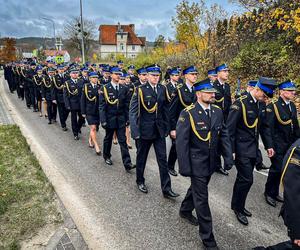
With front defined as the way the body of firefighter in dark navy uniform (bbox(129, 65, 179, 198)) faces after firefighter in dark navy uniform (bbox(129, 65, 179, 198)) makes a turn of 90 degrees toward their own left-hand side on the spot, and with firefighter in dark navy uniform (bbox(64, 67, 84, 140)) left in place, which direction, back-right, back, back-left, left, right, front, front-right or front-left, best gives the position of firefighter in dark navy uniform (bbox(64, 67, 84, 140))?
left

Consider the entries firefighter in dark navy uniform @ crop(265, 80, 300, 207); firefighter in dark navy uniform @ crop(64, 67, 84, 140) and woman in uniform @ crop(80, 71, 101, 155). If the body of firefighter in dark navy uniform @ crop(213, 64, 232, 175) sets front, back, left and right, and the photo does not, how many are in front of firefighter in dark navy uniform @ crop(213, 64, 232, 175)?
1

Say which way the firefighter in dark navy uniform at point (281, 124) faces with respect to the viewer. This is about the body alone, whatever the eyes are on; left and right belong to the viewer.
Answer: facing the viewer and to the right of the viewer

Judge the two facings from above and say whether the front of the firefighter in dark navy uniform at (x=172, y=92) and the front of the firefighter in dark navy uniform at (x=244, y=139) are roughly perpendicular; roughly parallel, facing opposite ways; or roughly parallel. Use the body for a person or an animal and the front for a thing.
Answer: roughly parallel

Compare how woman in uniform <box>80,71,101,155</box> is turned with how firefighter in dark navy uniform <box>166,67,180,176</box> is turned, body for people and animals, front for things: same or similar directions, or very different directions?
same or similar directions

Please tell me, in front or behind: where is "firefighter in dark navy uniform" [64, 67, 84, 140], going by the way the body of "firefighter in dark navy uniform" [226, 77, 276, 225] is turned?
behind

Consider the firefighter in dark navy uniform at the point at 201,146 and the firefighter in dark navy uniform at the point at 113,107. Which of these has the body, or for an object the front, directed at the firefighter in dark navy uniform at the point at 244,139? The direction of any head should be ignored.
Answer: the firefighter in dark navy uniform at the point at 113,107

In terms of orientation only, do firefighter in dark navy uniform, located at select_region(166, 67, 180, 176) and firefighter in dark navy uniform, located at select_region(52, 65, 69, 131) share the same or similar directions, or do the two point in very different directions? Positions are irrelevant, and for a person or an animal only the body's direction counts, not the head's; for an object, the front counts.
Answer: same or similar directions

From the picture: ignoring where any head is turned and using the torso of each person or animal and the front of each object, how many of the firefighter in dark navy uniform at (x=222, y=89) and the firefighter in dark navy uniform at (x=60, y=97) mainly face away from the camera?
0

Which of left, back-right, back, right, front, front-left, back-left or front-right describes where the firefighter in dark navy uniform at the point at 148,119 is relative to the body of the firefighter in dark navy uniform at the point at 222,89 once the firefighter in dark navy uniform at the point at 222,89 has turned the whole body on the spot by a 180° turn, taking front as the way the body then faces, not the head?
left

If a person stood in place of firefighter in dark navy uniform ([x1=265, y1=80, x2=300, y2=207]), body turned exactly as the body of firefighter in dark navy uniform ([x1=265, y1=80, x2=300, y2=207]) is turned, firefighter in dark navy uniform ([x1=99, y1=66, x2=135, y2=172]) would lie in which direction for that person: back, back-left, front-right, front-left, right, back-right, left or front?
back-right

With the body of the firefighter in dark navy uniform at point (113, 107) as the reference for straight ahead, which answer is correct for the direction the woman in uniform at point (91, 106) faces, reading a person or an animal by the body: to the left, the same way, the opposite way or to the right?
the same way

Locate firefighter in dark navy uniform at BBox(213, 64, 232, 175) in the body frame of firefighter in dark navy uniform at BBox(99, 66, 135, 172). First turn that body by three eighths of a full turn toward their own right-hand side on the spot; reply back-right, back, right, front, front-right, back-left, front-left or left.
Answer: back

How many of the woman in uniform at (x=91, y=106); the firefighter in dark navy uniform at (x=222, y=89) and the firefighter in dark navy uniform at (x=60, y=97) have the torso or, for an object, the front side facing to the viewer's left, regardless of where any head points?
0

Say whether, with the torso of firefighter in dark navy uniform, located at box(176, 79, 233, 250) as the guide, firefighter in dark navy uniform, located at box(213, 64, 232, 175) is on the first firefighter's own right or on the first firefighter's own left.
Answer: on the first firefighter's own left

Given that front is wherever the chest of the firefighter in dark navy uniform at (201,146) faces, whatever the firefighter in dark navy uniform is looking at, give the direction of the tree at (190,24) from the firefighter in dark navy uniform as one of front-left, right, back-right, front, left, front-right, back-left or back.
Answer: back-left
